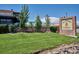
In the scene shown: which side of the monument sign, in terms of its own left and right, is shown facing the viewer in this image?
front

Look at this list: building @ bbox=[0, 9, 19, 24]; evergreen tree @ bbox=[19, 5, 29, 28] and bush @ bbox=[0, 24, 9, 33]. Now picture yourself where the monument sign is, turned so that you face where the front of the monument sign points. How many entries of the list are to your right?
3

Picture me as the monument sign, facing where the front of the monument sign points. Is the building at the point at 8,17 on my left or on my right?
on my right

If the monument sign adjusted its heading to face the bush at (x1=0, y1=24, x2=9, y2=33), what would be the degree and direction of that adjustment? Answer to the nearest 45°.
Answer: approximately 90° to its right

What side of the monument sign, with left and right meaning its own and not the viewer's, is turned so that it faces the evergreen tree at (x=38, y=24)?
right
